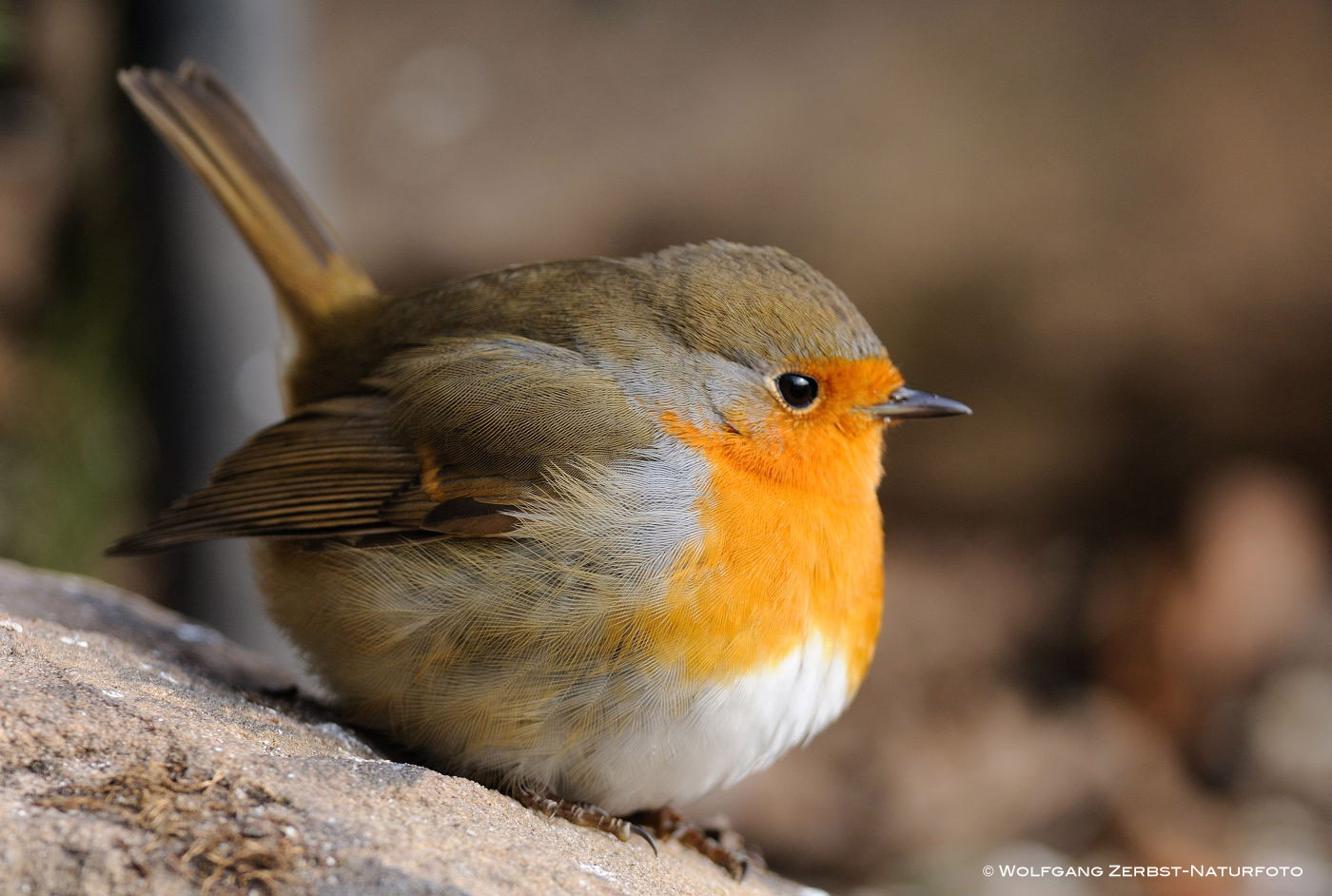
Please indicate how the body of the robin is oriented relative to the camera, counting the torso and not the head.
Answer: to the viewer's right
